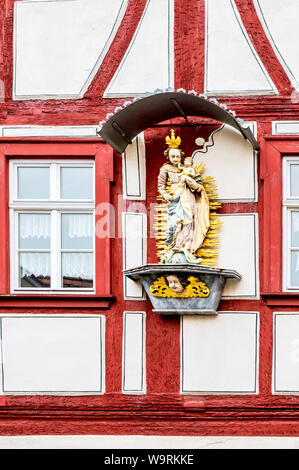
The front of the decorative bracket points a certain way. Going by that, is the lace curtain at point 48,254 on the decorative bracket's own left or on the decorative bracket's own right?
on the decorative bracket's own right

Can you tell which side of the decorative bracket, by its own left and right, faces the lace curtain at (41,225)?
right

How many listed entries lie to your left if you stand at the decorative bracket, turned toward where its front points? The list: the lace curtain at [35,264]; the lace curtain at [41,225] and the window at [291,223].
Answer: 1

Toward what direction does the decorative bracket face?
toward the camera

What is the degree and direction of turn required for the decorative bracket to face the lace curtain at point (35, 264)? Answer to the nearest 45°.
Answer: approximately 90° to its right

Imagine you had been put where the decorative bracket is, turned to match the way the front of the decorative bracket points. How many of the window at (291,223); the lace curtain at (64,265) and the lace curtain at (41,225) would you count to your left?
1

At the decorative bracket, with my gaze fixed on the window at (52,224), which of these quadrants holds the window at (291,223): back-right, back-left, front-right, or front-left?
back-right

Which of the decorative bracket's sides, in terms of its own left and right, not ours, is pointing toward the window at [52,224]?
right
